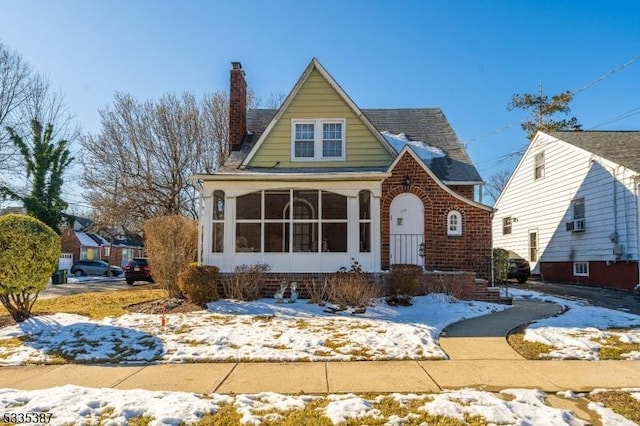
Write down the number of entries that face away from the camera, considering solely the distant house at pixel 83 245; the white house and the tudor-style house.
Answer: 0

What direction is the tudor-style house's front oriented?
toward the camera

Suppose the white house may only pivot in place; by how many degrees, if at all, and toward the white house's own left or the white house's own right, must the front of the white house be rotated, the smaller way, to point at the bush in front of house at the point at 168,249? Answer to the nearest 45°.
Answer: approximately 90° to the white house's own right

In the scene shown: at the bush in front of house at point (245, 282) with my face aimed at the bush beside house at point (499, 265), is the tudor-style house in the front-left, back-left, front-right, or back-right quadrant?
front-left

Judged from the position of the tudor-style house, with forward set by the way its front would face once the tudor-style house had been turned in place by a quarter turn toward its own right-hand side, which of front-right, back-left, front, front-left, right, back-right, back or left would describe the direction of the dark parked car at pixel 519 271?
back-right

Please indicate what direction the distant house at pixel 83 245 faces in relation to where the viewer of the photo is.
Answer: facing the viewer and to the right of the viewer

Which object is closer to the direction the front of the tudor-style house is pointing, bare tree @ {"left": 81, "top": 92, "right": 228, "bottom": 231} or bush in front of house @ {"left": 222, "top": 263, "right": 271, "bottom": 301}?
the bush in front of house

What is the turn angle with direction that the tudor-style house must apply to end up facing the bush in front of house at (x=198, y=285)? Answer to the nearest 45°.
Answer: approximately 45° to its right

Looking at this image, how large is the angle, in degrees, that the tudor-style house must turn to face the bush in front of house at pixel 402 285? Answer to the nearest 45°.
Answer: approximately 45° to its left

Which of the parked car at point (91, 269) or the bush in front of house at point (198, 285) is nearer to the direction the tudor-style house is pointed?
the bush in front of house
